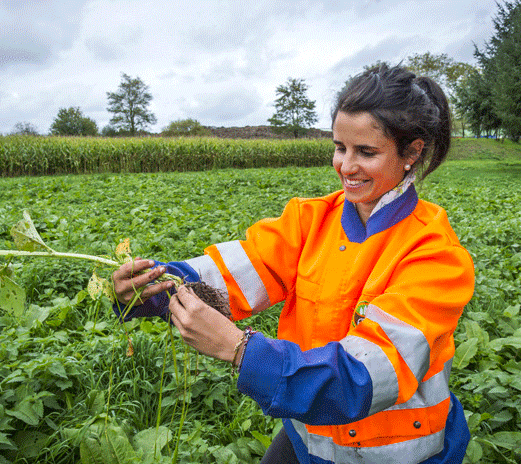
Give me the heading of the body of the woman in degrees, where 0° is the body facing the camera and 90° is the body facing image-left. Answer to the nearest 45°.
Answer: approximately 45°

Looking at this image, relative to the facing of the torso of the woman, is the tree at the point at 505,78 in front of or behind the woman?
behind
